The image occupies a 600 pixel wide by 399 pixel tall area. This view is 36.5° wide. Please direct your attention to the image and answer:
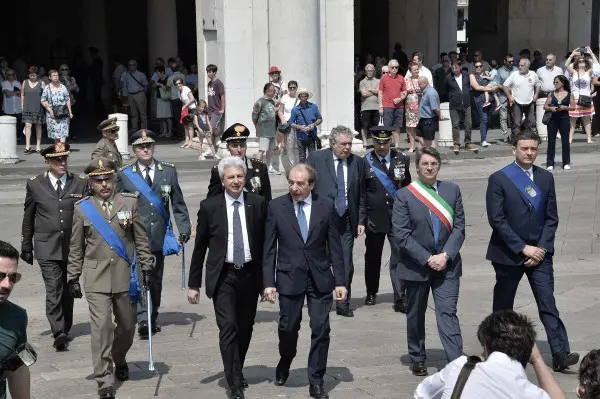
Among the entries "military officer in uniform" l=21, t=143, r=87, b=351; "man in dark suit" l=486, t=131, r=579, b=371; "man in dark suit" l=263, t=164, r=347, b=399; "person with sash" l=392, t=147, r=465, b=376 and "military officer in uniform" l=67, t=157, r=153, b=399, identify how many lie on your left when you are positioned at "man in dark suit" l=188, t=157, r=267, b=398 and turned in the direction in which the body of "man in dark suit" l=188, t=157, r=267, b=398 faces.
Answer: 3

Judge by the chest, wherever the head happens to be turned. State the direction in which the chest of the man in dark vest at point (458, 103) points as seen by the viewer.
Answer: toward the camera

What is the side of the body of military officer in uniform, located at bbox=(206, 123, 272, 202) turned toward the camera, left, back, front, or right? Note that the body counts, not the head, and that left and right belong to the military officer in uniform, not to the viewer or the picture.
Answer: front

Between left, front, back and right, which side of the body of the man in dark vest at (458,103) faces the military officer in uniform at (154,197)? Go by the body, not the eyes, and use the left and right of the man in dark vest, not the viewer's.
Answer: front

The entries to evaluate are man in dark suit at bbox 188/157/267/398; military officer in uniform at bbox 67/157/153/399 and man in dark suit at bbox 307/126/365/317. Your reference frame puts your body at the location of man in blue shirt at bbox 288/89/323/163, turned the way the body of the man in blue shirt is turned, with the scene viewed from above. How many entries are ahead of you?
3

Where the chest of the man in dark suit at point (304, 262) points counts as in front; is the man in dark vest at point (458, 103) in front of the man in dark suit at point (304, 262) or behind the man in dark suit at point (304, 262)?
behind

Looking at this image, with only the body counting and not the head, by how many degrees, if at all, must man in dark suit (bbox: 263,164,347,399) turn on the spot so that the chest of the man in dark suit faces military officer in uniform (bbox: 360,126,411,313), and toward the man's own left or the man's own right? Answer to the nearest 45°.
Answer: approximately 180°

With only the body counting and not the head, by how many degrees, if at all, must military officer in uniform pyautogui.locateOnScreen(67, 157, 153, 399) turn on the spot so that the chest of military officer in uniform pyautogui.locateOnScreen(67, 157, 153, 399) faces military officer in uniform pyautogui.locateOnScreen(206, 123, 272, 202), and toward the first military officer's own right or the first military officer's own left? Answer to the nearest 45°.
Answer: approximately 135° to the first military officer's own left

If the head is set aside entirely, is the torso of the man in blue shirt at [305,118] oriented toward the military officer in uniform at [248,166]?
yes

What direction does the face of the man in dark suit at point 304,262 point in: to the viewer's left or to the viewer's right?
to the viewer's left

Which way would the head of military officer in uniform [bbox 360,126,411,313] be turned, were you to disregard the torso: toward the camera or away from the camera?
toward the camera

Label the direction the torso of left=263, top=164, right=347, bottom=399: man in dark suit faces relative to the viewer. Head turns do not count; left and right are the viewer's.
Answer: facing the viewer

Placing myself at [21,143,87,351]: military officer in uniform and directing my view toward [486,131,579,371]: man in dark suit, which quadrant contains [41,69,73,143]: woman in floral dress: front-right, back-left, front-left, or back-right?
back-left

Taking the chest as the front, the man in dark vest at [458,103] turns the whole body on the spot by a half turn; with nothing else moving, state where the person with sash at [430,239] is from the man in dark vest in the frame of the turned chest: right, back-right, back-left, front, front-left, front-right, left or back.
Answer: back

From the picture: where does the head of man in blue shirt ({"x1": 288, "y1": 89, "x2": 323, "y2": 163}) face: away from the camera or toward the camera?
toward the camera

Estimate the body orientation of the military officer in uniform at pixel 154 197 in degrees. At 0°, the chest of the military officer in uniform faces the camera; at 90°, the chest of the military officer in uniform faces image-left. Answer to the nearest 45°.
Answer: approximately 0°

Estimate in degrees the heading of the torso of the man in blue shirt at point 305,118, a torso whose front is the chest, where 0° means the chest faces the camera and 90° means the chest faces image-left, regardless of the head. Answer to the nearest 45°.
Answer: approximately 0°

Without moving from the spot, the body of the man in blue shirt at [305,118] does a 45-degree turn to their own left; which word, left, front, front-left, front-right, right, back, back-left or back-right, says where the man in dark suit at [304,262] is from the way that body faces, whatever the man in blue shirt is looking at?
front-right
